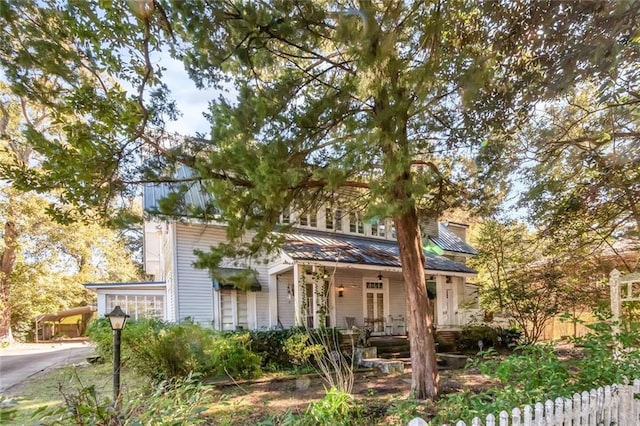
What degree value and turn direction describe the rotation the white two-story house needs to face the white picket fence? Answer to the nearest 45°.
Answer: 0° — it already faces it

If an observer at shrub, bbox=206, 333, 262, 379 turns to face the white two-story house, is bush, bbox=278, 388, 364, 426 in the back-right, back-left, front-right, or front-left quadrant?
back-right

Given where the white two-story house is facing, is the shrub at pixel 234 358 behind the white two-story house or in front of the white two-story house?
in front

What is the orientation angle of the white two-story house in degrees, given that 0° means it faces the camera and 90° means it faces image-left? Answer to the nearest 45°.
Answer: approximately 0°

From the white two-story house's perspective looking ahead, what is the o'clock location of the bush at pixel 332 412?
The bush is roughly at 12 o'clock from the white two-story house.

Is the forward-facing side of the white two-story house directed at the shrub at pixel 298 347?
yes

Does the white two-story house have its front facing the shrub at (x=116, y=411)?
yes

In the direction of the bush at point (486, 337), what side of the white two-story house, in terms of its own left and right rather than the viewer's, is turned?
left
